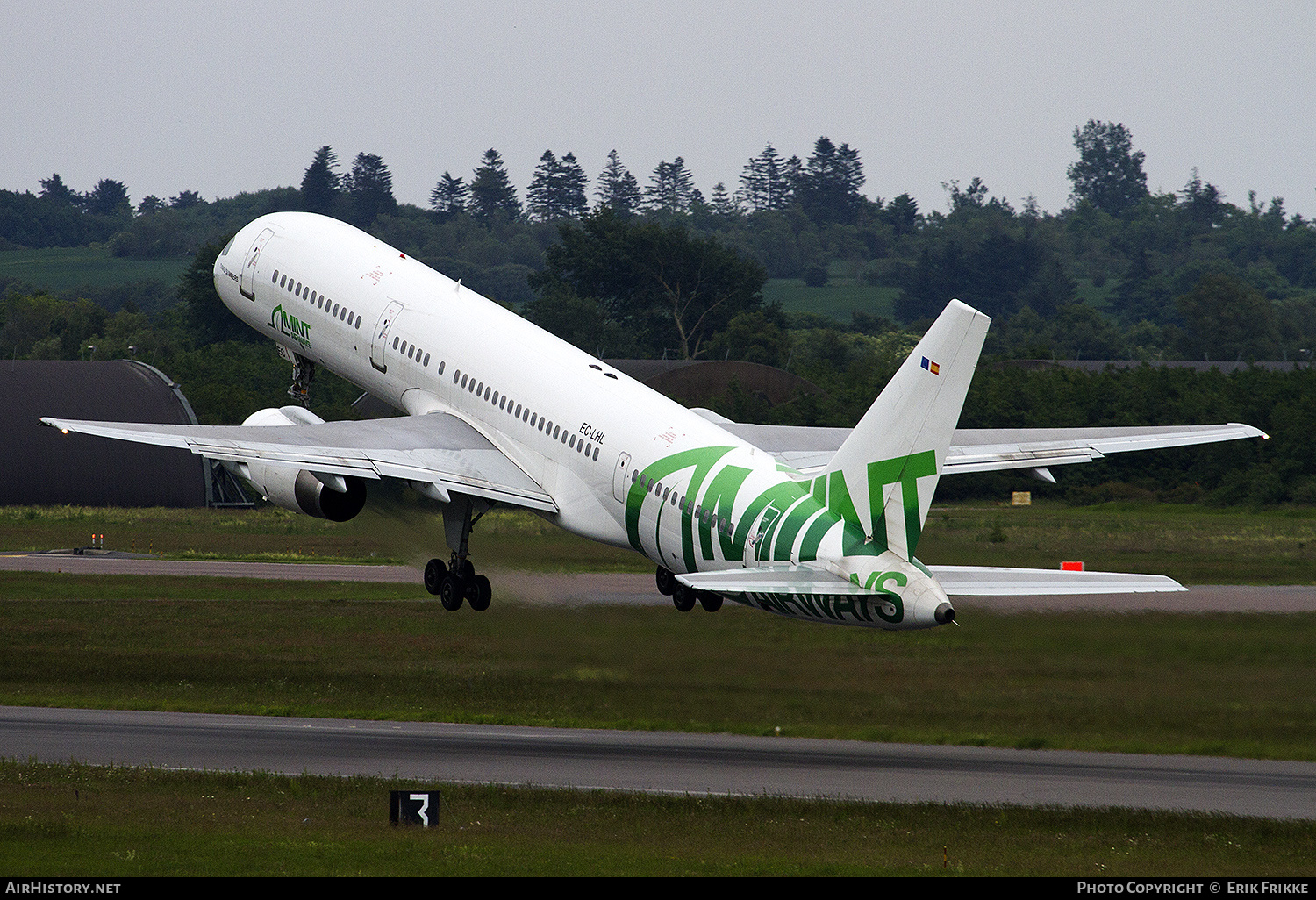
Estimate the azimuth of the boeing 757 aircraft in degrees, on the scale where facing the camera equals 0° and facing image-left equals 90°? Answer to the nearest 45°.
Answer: approximately 135°
